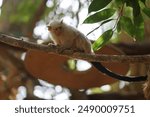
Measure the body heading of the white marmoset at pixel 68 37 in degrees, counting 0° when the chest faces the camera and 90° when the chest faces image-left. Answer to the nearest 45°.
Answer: approximately 45°
